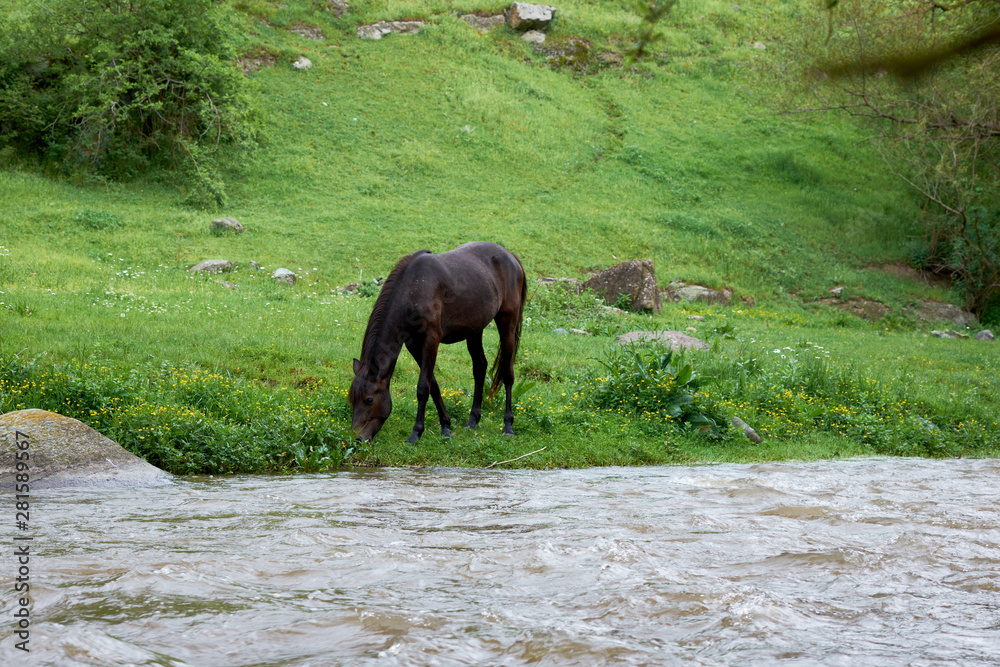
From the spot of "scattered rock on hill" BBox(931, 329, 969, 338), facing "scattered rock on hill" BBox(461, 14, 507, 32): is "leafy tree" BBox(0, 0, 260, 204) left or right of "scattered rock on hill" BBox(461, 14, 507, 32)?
left

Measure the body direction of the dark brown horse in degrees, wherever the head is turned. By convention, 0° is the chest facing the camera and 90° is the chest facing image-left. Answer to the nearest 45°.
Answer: approximately 45°

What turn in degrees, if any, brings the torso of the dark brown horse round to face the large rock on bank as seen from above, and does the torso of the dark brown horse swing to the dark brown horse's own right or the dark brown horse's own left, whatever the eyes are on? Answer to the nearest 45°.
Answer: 0° — it already faces it

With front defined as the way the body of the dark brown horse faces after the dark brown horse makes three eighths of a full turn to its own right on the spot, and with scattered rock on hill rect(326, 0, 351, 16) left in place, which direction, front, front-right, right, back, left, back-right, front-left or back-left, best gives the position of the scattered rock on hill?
front

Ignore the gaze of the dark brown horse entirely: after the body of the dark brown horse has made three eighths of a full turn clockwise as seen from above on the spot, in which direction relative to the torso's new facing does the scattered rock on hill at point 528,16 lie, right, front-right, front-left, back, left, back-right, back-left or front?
front

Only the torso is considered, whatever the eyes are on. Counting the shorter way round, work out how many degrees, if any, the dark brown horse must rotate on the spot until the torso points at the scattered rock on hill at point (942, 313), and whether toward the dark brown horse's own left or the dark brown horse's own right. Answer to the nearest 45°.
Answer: approximately 180°

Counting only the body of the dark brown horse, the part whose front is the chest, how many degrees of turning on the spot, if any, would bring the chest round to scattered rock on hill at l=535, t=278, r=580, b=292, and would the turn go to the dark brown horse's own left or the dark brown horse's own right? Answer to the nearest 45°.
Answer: approximately 135° to the dark brown horse's own right

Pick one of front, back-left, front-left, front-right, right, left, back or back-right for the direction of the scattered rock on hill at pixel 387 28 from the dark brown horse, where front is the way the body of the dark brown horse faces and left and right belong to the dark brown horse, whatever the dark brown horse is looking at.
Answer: back-right

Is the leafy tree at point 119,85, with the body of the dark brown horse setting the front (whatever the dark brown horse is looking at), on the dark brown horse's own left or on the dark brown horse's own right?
on the dark brown horse's own right

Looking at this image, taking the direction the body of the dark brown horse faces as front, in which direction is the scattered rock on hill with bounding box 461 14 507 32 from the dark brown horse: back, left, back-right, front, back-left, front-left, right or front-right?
back-right

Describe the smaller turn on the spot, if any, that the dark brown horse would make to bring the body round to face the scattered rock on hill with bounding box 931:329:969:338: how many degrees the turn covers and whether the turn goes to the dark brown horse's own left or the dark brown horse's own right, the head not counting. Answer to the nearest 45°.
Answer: approximately 180°

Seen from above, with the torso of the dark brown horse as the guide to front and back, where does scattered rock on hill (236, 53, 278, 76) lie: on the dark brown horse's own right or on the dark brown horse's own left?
on the dark brown horse's own right

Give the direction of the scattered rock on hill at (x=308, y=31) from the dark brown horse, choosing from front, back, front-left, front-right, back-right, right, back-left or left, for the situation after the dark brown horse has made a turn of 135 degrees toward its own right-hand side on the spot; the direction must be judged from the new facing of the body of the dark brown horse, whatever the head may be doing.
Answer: front
